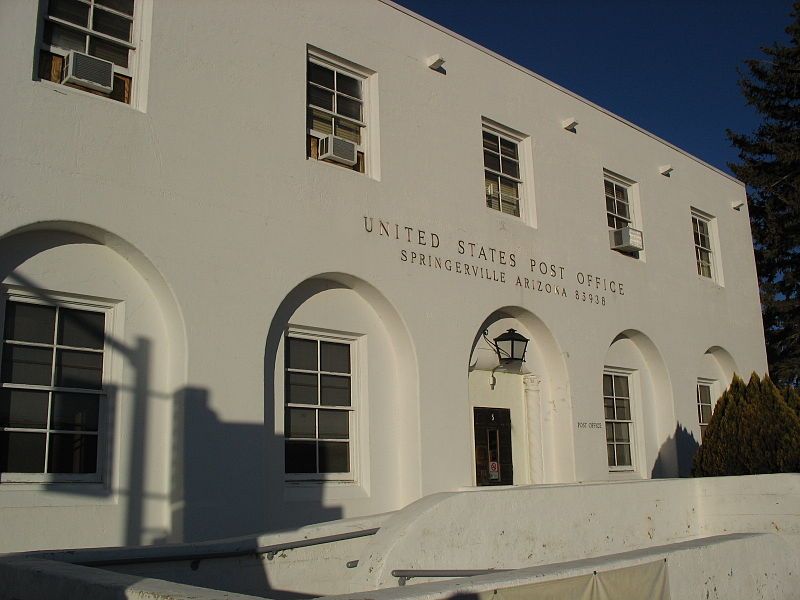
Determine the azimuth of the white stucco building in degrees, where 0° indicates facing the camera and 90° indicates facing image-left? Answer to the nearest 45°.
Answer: approximately 315°

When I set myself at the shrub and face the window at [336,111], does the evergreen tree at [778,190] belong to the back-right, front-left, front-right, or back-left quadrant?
back-right

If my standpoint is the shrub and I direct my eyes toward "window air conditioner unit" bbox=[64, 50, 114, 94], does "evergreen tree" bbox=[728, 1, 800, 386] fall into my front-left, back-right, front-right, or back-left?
back-right

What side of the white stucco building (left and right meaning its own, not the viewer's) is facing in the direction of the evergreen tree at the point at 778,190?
left

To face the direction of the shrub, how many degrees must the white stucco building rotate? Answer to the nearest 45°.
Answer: approximately 45° to its left
